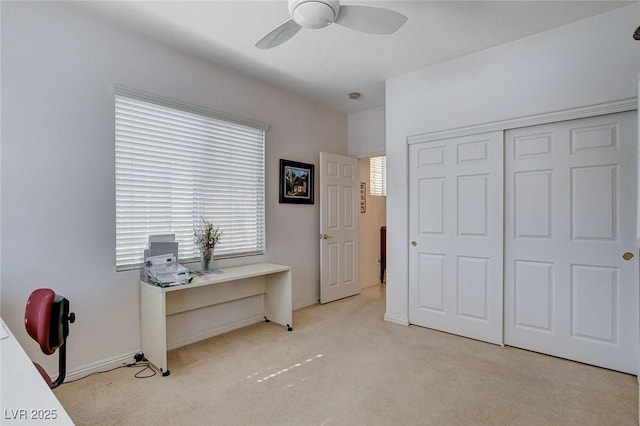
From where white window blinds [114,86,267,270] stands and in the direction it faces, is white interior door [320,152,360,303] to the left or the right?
on its left

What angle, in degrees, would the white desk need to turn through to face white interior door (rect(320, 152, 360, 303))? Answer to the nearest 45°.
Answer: approximately 90° to its left

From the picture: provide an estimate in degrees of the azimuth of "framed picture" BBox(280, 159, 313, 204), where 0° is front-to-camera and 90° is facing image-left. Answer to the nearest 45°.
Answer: approximately 315°

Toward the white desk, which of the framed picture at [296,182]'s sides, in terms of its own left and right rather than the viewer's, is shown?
right

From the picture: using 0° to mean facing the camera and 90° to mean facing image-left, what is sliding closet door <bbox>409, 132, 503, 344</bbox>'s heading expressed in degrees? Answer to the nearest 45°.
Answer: approximately 45°

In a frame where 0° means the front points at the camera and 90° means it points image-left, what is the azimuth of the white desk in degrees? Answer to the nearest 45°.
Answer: approximately 315°
